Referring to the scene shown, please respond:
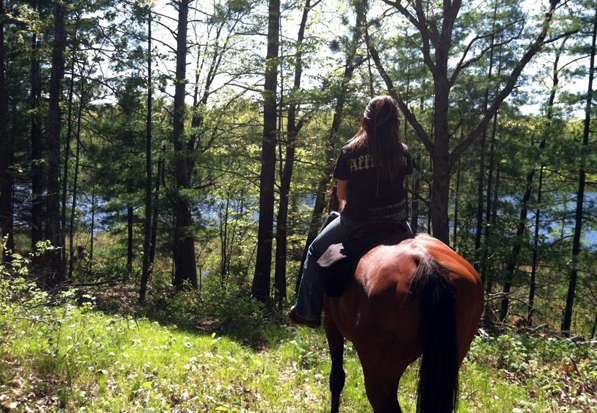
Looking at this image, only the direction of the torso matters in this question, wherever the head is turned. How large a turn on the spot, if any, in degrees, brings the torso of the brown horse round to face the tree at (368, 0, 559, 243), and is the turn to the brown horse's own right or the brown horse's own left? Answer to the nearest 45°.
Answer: approximately 45° to the brown horse's own right

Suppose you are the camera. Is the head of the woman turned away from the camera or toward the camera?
away from the camera

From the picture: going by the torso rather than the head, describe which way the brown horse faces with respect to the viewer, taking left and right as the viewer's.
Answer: facing away from the viewer and to the left of the viewer
